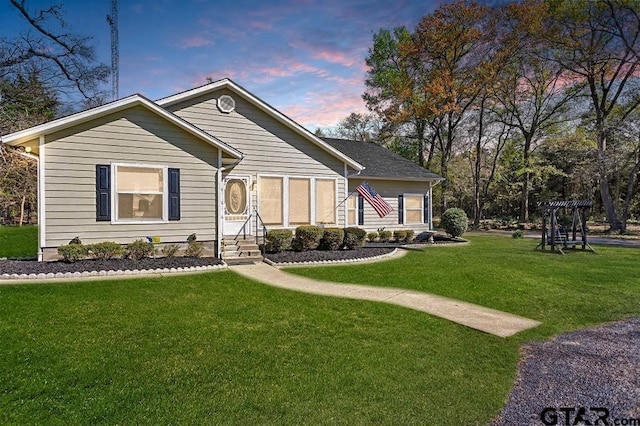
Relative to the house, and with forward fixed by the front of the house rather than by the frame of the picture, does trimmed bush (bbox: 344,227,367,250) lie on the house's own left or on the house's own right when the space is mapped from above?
on the house's own left

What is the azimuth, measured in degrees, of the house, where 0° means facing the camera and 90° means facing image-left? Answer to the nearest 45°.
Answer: approximately 0°

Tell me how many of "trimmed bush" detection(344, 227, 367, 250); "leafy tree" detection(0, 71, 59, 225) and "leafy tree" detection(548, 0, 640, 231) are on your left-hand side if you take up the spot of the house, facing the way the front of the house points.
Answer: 2

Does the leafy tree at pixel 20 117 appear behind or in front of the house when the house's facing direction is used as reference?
behind

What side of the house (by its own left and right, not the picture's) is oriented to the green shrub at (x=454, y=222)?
left

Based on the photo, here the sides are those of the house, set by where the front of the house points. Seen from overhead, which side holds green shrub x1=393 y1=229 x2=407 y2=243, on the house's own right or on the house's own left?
on the house's own left

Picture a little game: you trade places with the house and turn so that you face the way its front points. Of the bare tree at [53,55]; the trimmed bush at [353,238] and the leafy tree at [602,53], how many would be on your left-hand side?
2

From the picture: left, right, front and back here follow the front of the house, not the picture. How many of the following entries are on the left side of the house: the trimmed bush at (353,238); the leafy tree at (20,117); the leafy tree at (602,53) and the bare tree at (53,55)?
2
